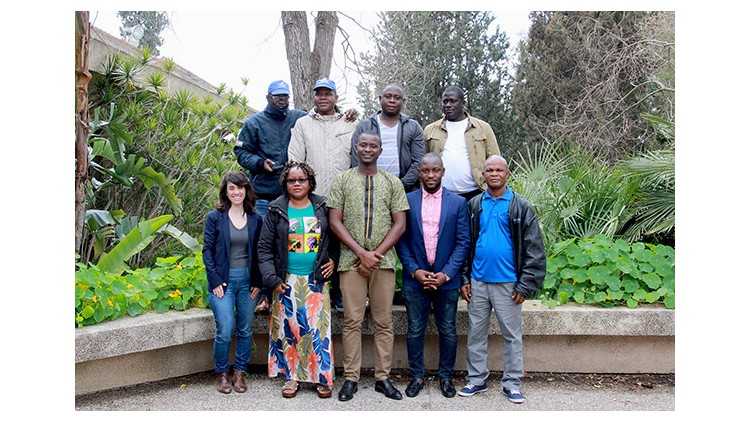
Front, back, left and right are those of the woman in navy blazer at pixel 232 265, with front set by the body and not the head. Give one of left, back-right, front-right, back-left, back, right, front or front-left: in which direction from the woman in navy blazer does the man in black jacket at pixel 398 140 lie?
left

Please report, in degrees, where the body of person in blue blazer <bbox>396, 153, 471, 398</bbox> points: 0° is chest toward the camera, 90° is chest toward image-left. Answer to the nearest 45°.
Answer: approximately 0°

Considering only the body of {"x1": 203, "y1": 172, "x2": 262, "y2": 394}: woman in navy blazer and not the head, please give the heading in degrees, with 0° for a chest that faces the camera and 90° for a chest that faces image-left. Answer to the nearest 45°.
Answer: approximately 0°
